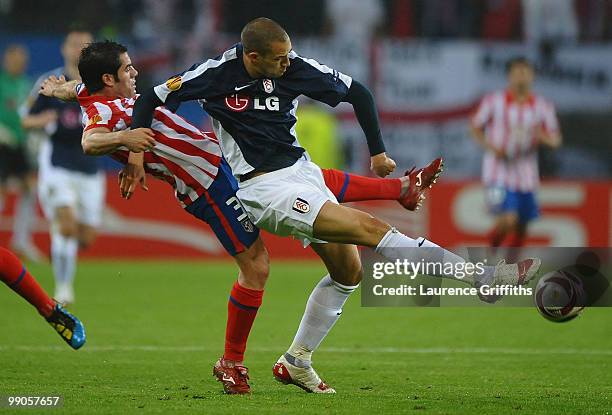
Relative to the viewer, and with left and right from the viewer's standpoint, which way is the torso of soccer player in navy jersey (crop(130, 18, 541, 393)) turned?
facing the viewer and to the right of the viewer

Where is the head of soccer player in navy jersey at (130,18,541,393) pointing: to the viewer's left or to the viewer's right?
to the viewer's right

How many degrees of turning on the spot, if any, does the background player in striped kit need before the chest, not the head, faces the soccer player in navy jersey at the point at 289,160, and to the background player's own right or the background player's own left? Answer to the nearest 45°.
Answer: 0° — they already face them

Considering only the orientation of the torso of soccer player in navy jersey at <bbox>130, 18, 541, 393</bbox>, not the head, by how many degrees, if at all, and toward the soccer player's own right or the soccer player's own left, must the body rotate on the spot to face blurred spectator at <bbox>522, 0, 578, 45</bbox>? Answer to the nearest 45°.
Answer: approximately 135° to the soccer player's own left

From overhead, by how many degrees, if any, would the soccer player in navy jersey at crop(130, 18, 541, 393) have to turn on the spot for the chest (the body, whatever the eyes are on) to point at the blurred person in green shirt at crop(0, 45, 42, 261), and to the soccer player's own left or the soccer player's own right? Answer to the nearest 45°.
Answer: approximately 180°

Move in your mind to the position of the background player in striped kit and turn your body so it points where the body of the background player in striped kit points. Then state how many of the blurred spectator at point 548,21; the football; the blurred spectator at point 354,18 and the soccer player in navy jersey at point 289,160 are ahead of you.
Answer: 2

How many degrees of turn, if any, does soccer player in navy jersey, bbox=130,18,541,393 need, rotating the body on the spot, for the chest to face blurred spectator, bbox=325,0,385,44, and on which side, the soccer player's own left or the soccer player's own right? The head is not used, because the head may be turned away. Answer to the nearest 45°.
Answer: approximately 135° to the soccer player's own left

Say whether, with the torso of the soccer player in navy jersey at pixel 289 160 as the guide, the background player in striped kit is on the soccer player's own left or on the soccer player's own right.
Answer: on the soccer player's own left

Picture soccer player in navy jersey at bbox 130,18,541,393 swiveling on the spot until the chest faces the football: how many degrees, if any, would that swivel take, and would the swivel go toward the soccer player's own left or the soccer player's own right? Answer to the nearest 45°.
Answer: approximately 45° to the soccer player's own left

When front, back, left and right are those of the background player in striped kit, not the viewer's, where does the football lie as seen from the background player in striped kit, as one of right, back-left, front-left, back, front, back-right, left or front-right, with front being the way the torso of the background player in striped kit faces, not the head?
front

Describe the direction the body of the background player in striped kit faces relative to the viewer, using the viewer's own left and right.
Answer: facing the viewer
